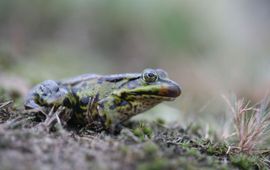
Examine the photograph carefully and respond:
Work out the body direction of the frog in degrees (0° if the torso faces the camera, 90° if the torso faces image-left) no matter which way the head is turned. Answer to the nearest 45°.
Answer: approximately 270°

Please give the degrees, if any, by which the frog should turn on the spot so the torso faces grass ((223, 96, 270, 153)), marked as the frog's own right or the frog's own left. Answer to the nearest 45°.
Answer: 0° — it already faces it
